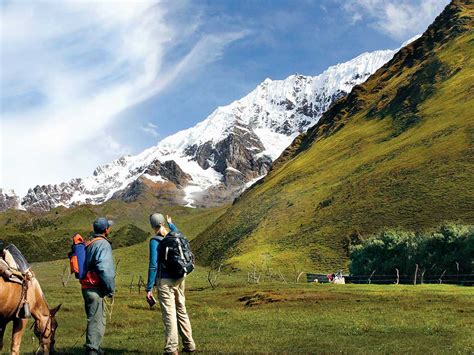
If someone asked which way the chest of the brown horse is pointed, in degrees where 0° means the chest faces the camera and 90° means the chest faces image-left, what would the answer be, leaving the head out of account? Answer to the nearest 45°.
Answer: approximately 270°

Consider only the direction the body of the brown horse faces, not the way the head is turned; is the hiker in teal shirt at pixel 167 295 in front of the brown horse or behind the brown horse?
in front

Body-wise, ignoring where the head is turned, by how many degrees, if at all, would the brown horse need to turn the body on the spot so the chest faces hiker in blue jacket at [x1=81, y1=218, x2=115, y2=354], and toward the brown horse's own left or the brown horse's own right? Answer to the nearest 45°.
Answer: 0° — it already faces them
